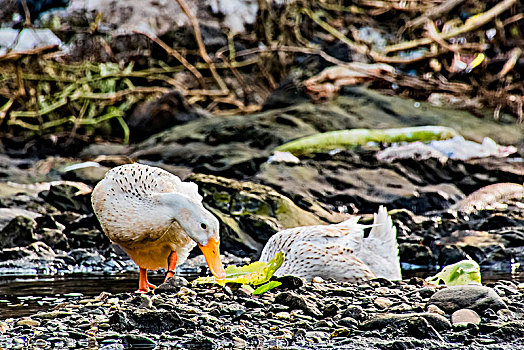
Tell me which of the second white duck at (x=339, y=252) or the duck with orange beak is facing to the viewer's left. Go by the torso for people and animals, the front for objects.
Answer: the second white duck

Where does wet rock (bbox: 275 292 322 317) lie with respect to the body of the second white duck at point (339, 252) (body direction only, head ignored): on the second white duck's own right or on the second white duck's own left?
on the second white duck's own left

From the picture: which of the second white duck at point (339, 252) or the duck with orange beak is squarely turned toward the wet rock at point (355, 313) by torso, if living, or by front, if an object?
the duck with orange beak

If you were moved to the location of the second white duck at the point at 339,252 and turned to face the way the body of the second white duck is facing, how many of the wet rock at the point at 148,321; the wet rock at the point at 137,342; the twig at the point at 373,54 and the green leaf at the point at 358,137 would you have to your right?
2

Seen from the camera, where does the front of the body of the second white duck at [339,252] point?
to the viewer's left

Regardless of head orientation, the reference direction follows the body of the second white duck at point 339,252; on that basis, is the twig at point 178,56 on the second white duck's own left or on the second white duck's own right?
on the second white duck's own right

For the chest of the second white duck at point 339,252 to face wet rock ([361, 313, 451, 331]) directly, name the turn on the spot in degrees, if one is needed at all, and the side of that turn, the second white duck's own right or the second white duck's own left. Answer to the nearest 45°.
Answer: approximately 90° to the second white duck's own left

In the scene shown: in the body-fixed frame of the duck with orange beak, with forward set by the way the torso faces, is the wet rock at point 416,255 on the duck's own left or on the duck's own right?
on the duck's own left

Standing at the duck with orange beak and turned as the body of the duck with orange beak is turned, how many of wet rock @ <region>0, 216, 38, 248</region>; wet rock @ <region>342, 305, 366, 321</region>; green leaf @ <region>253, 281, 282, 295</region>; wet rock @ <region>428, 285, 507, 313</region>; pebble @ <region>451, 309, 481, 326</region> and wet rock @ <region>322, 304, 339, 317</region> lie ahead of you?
5

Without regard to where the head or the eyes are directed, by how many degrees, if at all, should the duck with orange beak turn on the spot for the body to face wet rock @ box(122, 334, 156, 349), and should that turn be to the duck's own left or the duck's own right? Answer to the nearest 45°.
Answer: approximately 45° to the duck's own right

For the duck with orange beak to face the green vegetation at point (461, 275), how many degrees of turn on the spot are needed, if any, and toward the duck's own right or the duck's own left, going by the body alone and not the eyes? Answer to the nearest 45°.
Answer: approximately 45° to the duck's own left

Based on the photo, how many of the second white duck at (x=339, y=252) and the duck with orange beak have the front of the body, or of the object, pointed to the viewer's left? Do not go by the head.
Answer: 1

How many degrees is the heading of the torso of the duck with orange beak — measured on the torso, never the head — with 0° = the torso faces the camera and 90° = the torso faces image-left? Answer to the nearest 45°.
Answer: approximately 315°
